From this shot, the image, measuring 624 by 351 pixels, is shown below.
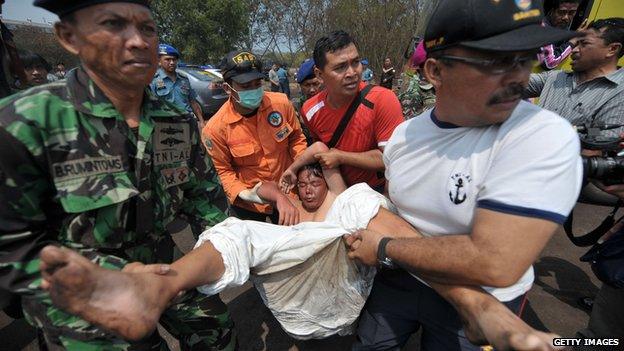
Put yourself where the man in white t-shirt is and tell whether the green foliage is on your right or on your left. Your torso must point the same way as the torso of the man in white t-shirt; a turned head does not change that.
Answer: on your right

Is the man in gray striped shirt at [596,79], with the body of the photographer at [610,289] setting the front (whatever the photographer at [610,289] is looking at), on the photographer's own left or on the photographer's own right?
on the photographer's own right

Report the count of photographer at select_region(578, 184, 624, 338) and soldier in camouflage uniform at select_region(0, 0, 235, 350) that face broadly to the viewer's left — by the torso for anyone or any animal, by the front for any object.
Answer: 1

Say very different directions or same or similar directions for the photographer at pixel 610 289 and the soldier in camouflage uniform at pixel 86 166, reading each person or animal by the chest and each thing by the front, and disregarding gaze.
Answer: very different directions

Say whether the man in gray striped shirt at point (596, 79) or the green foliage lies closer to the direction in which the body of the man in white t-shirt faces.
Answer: the green foliage

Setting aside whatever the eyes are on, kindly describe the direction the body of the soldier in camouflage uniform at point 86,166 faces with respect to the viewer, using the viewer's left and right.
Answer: facing the viewer and to the right of the viewer

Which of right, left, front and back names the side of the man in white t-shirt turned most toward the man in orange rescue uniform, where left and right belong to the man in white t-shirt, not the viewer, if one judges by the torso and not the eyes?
right

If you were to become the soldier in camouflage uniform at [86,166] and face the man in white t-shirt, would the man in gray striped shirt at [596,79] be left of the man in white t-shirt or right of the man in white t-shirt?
left

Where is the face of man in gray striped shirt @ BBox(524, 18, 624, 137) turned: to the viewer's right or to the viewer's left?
to the viewer's left

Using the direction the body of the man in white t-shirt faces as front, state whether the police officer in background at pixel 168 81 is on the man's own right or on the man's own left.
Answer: on the man's own right

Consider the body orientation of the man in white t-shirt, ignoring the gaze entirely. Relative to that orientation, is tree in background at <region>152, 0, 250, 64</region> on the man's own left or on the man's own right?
on the man's own right

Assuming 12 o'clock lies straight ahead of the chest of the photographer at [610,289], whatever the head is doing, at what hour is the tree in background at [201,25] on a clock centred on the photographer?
The tree in background is roughly at 1 o'clock from the photographer.

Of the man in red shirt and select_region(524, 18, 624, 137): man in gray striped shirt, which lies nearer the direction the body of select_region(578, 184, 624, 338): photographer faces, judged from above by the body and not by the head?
the man in red shirt

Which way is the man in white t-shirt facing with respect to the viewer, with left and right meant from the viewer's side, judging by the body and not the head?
facing the viewer and to the left of the viewer

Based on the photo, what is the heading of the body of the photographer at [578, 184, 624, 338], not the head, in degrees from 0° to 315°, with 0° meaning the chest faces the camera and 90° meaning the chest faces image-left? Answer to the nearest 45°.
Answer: approximately 90°
